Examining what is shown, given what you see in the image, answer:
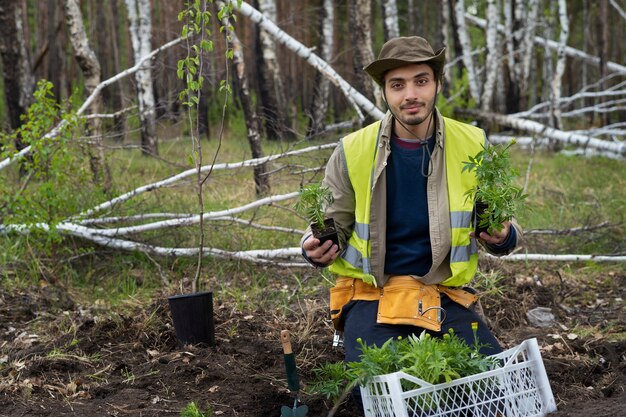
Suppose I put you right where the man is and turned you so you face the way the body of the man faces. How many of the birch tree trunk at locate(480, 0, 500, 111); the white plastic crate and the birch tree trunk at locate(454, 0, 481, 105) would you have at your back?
2

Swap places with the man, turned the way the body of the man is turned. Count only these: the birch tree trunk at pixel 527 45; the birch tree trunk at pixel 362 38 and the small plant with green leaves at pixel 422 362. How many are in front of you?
1

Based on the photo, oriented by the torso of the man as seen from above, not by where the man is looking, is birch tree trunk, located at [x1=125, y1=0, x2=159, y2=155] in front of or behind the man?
behind

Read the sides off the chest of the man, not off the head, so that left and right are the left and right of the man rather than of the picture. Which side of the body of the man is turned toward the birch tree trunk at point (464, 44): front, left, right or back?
back

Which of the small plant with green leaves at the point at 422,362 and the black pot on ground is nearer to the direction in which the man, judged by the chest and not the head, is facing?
the small plant with green leaves

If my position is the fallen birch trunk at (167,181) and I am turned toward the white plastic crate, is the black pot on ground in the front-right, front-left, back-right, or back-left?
front-right

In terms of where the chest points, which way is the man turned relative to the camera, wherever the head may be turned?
toward the camera

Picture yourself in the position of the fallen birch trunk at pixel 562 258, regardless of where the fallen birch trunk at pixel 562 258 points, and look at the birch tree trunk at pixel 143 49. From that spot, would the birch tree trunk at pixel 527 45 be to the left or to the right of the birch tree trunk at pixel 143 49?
right

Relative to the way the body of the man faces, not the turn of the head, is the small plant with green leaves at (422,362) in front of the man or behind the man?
in front

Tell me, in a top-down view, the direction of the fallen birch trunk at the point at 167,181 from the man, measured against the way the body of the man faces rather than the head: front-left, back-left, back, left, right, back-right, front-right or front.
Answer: back-right

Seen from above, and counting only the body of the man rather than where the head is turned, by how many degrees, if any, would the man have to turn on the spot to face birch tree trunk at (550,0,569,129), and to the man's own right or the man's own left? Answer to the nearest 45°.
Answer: approximately 180°

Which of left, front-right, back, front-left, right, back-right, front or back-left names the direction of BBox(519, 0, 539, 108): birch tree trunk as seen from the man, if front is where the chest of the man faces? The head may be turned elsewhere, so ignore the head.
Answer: back

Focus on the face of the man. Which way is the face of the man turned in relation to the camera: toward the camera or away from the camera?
toward the camera

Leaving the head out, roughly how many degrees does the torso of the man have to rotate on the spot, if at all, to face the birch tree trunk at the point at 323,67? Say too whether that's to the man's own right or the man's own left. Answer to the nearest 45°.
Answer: approximately 180°

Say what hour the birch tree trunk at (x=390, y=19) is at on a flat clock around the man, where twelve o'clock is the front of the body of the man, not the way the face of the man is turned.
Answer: The birch tree trunk is roughly at 6 o'clock from the man.
